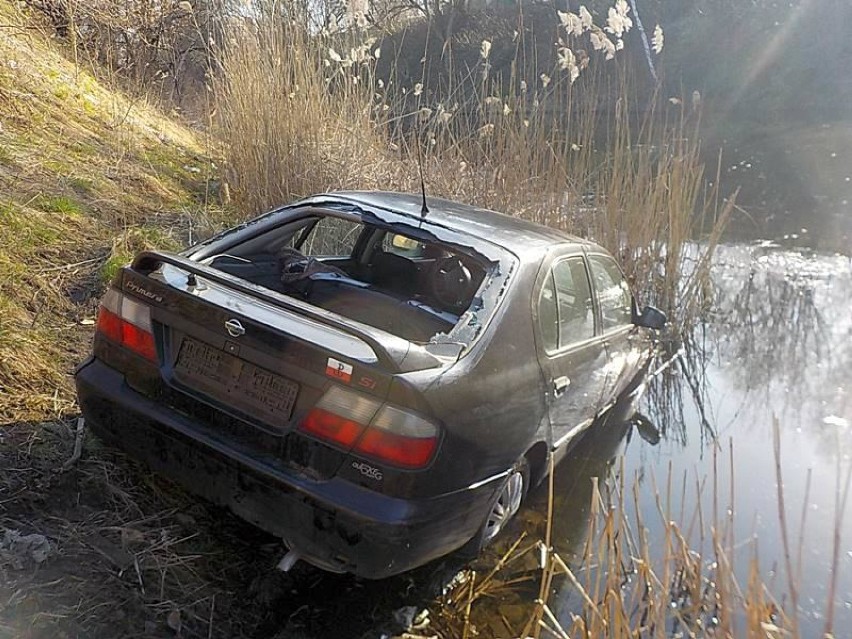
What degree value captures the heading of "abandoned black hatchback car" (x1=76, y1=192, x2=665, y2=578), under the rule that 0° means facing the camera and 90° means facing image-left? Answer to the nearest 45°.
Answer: approximately 225°
